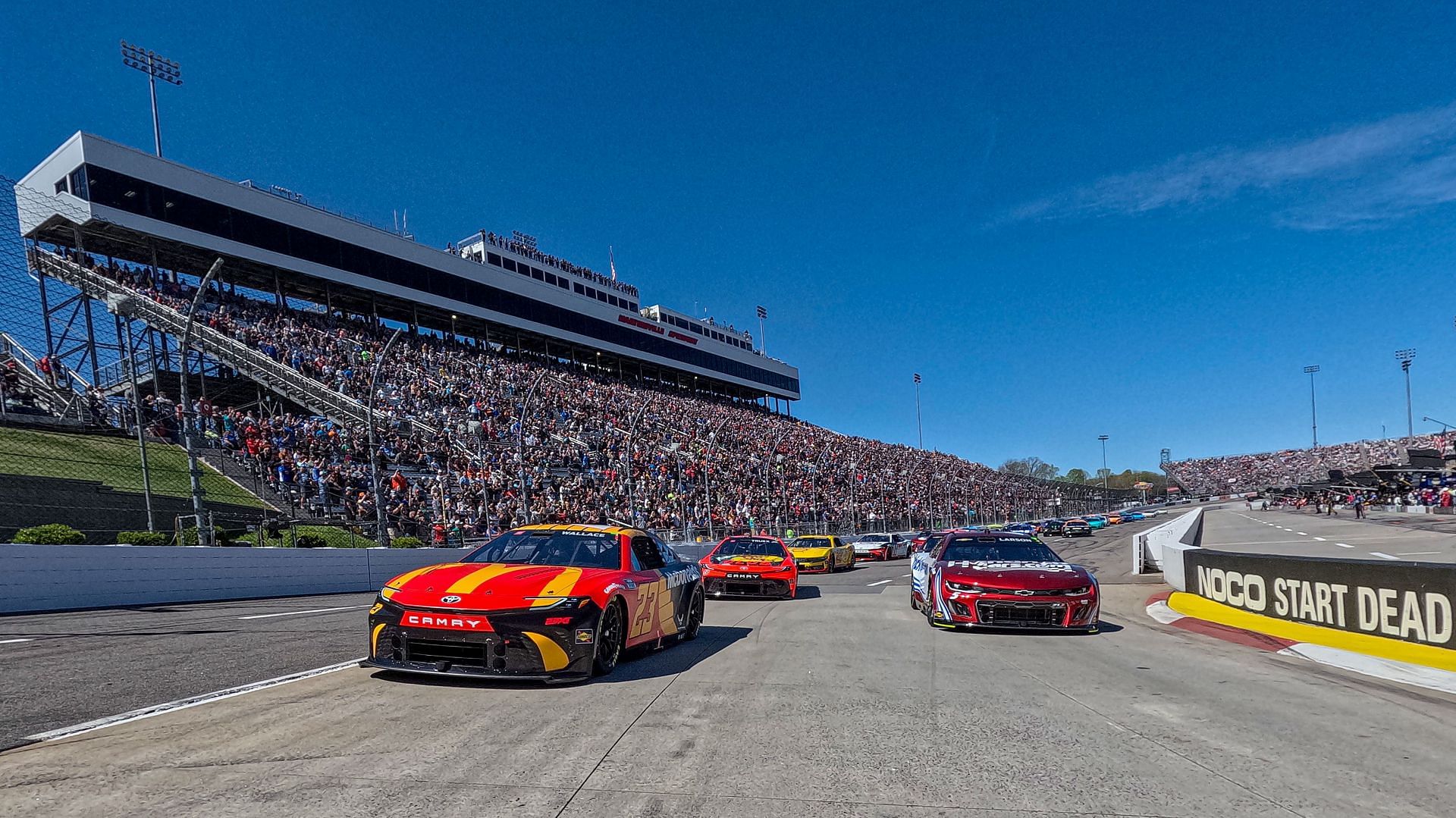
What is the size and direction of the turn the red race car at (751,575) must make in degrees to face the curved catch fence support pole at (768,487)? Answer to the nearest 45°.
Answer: approximately 180°

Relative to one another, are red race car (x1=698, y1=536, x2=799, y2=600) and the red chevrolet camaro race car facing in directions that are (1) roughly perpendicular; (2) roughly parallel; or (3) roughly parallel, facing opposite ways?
roughly parallel

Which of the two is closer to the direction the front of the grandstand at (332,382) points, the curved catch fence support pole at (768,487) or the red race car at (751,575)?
the red race car

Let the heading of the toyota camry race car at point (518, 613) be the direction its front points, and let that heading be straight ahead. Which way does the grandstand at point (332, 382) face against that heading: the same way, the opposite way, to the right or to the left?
to the left

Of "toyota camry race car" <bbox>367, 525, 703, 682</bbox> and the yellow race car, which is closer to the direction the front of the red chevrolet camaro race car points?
the toyota camry race car

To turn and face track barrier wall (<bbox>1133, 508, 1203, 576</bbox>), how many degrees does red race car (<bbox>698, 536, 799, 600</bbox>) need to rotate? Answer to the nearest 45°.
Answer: approximately 135° to its left

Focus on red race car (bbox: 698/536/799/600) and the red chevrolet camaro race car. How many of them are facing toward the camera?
2

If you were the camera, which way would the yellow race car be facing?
facing the viewer and to the left of the viewer

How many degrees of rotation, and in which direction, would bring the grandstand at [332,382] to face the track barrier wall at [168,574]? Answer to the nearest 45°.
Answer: approximately 45° to its right

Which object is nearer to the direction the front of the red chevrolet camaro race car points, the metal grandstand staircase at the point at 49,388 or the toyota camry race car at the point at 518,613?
the toyota camry race car

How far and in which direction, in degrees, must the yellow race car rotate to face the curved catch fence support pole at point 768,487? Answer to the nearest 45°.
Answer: approximately 135° to its right

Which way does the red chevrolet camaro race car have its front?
toward the camera

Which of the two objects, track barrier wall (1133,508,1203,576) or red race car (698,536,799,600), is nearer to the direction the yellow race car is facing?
the red race car
